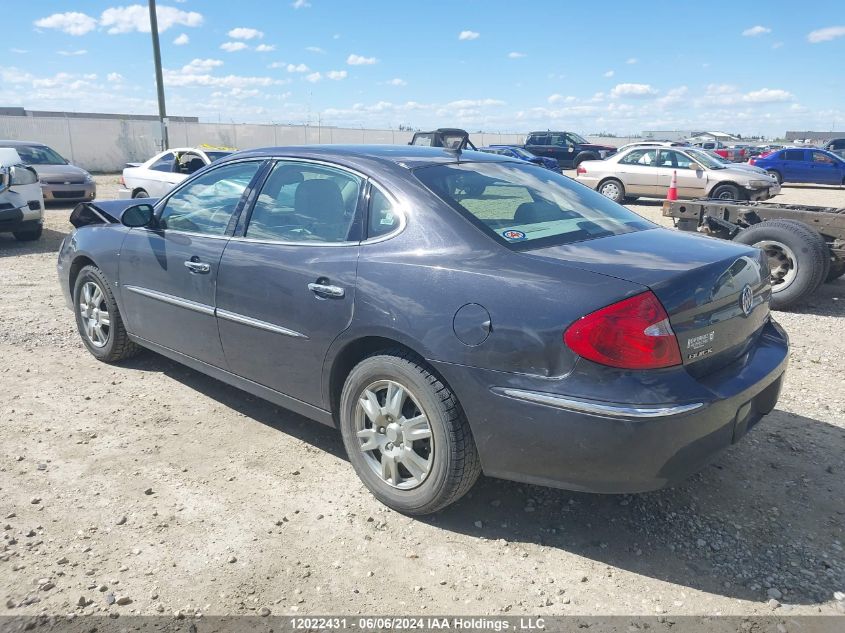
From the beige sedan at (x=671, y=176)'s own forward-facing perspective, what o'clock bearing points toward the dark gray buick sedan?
The dark gray buick sedan is roughly at 3 o'clock from the beige sedan.

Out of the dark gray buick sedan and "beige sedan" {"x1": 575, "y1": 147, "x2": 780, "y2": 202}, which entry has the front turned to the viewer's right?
the beige sedan

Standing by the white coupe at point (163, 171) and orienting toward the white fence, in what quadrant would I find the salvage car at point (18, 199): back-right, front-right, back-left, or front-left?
back-left

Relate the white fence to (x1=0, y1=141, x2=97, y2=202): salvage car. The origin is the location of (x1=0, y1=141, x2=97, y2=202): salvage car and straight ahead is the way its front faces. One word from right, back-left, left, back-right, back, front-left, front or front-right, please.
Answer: back-left

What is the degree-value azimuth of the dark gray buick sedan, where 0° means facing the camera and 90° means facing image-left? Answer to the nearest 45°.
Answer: approximately 135°

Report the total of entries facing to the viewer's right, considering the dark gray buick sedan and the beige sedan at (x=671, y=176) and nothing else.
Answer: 1

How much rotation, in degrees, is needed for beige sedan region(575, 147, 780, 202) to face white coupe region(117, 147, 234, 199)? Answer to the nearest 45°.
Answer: approximately 135° to its right

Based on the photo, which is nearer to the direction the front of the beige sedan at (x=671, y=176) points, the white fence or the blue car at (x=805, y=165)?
the blue car

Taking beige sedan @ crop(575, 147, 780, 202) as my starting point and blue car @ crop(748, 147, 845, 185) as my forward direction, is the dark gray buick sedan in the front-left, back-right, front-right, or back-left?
back-right

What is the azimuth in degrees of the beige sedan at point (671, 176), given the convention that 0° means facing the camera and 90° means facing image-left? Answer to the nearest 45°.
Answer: approximately 270°

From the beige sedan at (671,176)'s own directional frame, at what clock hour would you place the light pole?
The light pole is roughly at 6 o'clock from the beige sedan.

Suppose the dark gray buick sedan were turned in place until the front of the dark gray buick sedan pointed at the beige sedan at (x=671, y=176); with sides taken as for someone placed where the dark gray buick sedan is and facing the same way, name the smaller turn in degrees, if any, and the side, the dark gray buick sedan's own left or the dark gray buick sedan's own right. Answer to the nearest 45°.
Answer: approximately 90° to the dark gray buick sedan's own right

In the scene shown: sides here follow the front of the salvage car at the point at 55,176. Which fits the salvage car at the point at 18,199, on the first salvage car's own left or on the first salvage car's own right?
on the first salvage car's own right

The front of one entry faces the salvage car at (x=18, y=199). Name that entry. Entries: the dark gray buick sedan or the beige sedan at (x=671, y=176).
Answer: the dark gray buick sedan
